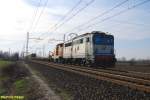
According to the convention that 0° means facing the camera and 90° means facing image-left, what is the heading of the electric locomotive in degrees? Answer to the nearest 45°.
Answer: approximately 315°
